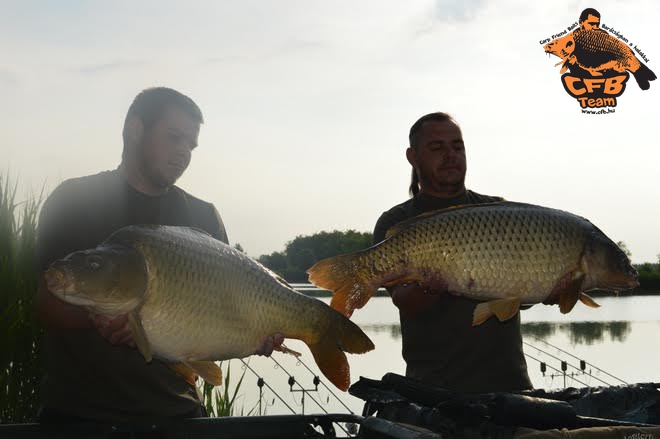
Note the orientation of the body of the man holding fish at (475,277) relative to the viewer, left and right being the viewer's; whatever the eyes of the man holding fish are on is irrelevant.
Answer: facing the viewer

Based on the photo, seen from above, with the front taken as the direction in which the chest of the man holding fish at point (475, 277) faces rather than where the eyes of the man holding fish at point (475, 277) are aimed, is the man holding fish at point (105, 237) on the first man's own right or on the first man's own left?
on the first man's own right

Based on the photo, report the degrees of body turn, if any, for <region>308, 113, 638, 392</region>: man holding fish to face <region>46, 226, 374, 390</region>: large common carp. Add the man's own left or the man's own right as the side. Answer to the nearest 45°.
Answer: approximately 45° to the man's own right

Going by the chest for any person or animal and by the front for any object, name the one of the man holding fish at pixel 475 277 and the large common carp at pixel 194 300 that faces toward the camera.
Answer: the man holding fish

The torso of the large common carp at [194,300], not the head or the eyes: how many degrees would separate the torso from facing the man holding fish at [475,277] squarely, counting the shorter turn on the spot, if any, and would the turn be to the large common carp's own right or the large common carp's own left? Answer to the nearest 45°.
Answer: approximately 135° to the large common carp's own right

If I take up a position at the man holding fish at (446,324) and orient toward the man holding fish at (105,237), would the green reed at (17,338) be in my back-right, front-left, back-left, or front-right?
front-right

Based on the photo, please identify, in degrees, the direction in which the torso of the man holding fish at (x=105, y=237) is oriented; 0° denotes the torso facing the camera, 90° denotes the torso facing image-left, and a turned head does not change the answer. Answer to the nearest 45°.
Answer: approximately 315°

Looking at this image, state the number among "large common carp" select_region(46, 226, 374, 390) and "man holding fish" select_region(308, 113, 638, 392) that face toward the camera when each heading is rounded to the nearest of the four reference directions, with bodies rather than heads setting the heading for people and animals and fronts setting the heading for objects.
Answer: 1

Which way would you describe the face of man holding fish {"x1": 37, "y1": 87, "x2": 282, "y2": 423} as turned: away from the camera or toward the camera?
toward the camera

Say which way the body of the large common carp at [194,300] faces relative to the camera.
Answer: to the viewer's left

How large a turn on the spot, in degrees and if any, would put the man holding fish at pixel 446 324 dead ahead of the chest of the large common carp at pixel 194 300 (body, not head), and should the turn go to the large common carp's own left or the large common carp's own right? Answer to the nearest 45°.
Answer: approximately 135° to the large common carp's own right

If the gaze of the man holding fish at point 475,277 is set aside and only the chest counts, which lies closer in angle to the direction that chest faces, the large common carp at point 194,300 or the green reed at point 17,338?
the large common carp
